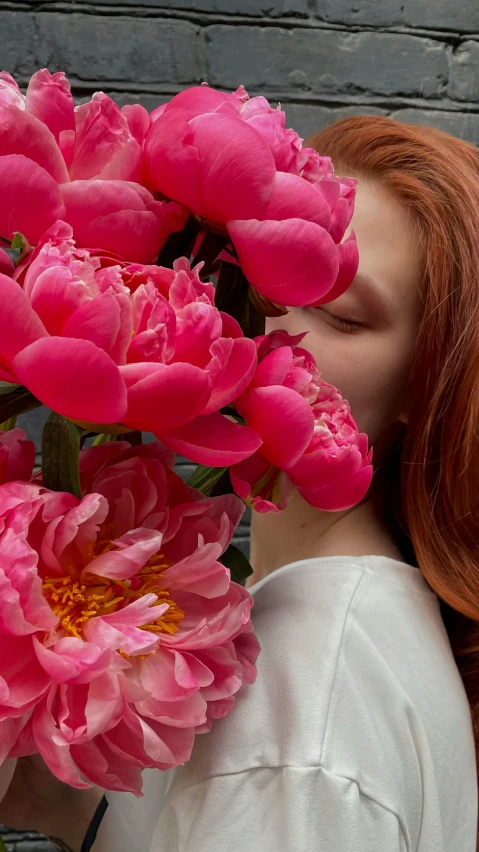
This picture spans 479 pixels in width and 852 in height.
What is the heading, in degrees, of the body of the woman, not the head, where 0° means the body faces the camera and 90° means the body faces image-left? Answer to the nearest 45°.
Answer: approximately 90°

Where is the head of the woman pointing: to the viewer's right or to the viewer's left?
to the viewer's left
